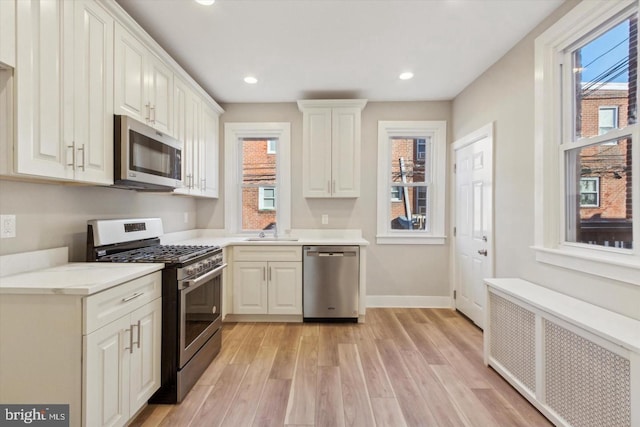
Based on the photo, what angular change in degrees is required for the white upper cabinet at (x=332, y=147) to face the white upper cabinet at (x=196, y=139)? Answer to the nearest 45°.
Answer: approximately 90° to its right

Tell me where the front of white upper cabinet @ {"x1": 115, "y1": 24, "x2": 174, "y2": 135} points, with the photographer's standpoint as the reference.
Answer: facing the viewer and to the right of the viewer

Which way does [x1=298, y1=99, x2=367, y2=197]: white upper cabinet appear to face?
toward the camera

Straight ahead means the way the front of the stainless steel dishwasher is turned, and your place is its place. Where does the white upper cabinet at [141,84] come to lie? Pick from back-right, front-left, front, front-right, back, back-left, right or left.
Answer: front-right

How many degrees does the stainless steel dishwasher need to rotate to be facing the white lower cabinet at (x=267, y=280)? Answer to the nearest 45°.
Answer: approximately 90° to its right

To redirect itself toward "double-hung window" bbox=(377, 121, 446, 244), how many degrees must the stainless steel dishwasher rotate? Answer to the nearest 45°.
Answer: approximately 135° to its left

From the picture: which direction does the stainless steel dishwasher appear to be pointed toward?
toward the camera

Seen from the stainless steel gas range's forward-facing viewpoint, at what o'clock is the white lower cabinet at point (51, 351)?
The white lower cabinet is roughly at 3 o'clock from the stainless steel gas range.

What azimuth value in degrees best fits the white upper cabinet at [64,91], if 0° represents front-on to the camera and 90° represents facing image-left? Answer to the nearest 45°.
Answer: approximately 315°

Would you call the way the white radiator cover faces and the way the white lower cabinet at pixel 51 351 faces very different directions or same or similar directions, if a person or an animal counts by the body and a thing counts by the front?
very different directions

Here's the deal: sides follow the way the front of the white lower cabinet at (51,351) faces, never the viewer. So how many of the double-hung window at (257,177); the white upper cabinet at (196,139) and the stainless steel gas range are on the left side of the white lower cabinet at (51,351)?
3

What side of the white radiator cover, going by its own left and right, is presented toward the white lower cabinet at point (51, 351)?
front

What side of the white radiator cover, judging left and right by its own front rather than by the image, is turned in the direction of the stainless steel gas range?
front

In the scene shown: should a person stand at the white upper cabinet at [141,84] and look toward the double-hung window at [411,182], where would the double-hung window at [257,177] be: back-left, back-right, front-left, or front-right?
front-left

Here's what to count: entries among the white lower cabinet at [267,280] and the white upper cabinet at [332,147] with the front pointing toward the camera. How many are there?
2

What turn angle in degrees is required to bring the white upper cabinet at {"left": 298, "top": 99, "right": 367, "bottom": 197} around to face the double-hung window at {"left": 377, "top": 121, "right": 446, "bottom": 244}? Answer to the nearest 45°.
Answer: approximately 90° to its left

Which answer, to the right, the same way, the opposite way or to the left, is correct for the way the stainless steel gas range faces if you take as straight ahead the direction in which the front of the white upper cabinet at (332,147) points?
to the left
